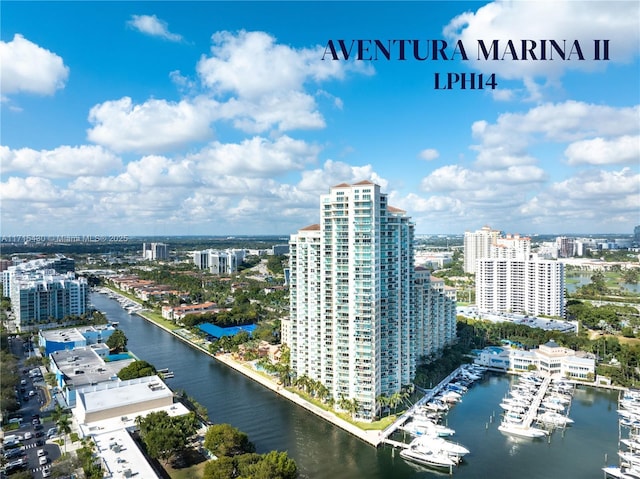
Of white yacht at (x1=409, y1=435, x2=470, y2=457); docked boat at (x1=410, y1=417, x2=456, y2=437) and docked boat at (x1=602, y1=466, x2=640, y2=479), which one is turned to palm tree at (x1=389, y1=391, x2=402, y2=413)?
docked boat at (x1=602, y1=466, x2=640, y2=479)

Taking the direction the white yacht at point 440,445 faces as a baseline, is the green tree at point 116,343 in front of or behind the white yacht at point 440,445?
behind

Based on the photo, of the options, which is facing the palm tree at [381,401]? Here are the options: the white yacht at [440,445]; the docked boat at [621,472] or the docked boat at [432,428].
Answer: the docked boat at [621,472]

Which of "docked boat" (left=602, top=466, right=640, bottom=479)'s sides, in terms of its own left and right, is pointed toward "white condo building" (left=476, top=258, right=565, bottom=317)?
right

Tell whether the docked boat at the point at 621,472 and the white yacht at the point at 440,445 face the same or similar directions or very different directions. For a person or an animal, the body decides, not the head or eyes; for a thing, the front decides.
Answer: very different directions

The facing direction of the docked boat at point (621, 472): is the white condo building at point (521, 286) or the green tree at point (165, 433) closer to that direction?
the green tree

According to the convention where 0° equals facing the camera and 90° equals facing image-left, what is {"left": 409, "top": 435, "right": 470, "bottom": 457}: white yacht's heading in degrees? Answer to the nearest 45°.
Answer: approximately 315°

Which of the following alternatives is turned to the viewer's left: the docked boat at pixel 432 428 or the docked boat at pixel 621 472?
the docked boat at pixel 621 472

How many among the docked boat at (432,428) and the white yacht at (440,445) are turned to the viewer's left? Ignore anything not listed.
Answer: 0

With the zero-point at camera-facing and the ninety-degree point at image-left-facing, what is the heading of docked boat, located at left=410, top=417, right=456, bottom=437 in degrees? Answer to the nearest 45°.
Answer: approximately 315°

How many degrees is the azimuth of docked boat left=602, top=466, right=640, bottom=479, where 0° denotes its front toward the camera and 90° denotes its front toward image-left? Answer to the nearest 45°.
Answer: approximately 90°
